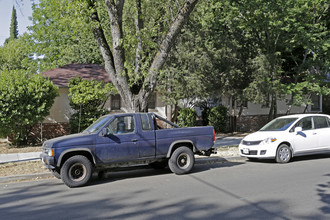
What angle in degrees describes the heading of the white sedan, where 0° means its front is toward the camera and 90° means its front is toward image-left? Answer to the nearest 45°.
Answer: approximately 45°

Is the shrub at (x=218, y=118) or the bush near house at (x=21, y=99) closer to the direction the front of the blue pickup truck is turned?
the bush near house

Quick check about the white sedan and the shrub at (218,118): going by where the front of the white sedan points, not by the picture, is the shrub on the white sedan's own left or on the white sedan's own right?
on the white sedan's own right

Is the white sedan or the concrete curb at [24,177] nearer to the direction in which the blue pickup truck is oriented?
the concrete curb

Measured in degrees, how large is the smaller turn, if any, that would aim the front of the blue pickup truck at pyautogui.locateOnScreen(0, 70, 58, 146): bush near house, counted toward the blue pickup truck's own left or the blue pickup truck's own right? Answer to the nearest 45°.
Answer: approximately 45° to the blue pickup truck's own right

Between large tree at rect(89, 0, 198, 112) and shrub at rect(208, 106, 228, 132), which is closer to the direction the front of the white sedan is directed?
the large tree

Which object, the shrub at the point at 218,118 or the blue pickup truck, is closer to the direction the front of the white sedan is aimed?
the blue pickup truck

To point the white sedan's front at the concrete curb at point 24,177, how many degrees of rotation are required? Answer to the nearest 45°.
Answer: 0° — it already faces it

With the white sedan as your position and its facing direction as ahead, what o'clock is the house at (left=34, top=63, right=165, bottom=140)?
The house is roughly at 2 o'clock from the white sedan.

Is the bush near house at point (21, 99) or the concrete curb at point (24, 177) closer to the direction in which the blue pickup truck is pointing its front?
the concrete curb

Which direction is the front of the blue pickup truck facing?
to the viewer's left
